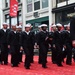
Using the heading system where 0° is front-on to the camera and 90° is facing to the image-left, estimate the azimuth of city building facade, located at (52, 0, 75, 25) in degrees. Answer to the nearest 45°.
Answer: approximately 45°
